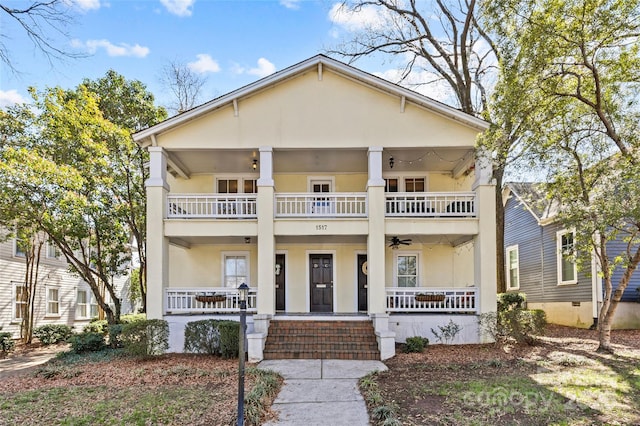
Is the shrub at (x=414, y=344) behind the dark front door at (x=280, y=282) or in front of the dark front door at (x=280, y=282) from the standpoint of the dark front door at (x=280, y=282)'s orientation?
in front

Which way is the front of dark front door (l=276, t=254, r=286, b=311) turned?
toward the camera

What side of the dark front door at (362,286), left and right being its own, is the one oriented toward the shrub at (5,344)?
right

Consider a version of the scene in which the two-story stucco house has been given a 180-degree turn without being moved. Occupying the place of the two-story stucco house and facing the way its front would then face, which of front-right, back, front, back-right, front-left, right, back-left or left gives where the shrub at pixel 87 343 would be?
left

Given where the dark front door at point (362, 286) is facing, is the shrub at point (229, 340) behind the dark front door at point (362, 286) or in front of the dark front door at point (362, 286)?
in front

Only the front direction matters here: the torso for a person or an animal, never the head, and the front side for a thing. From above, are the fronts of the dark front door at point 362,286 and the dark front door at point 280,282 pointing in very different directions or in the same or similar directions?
same or similar directions

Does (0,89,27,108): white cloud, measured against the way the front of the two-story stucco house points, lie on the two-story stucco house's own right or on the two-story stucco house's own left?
on the two-story stucco house's own right

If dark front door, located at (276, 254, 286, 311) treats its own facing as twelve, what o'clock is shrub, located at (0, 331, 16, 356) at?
The shrub is roughly at 3 o'clock from the dark front door.

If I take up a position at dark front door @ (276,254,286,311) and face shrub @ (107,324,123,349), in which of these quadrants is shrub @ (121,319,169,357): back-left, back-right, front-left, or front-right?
front-left

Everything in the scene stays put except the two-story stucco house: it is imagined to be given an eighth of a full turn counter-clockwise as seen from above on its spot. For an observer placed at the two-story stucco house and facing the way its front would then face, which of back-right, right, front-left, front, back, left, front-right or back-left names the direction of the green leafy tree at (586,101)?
front

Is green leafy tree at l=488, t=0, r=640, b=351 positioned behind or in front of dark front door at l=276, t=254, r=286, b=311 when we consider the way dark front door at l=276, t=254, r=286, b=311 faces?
in front

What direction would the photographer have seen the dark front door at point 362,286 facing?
facing the viewer

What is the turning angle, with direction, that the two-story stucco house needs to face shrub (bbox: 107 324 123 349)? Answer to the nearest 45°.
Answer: approximately 90° to its right

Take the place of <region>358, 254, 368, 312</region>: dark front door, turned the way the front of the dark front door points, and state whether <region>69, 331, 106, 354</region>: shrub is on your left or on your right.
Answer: on your right
